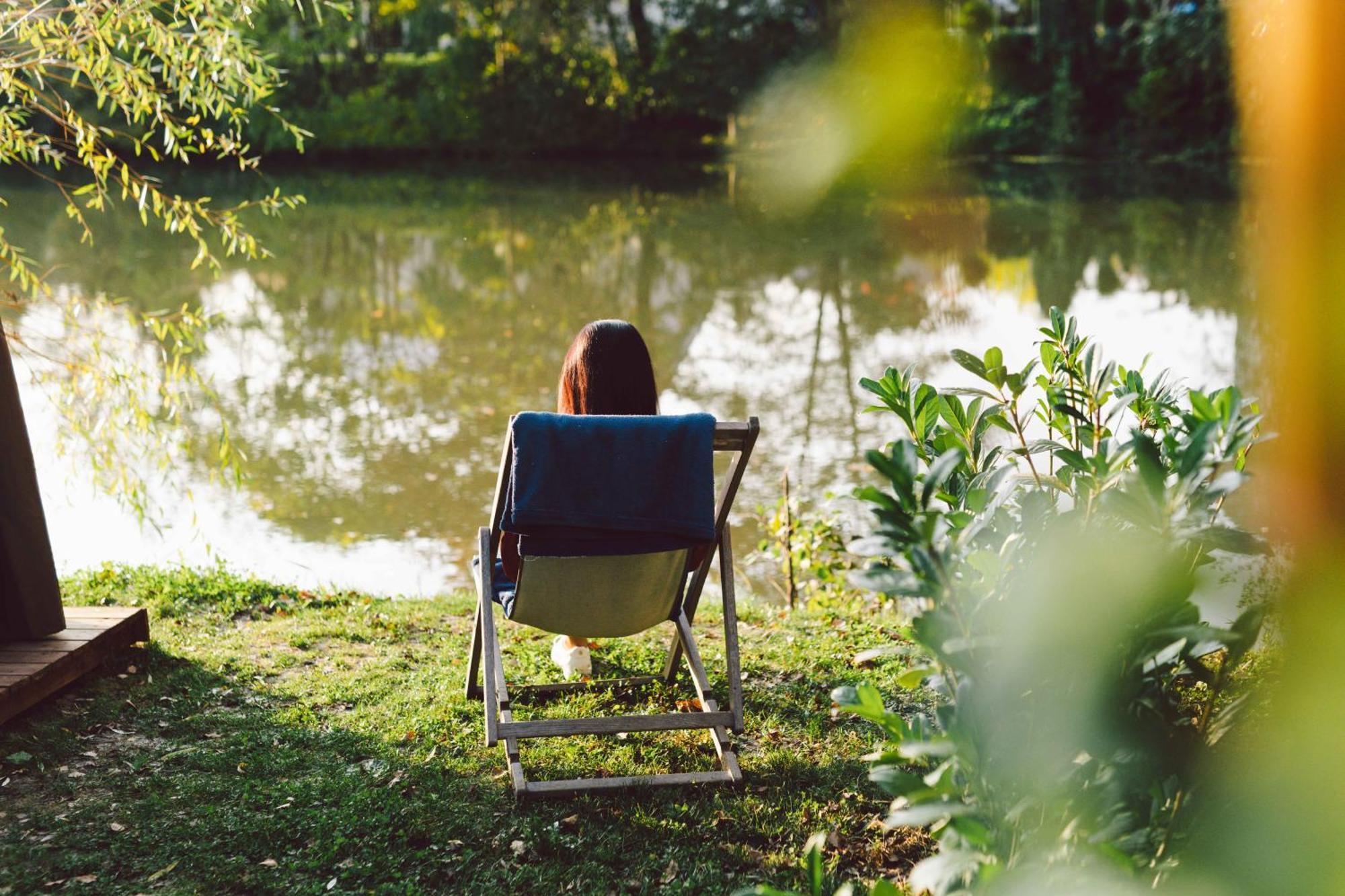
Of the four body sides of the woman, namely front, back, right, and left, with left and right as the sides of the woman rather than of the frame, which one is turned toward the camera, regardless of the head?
back

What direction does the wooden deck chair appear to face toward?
away from the camera

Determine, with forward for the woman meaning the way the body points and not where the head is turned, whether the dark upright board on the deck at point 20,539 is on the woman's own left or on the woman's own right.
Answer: on the woman's own left

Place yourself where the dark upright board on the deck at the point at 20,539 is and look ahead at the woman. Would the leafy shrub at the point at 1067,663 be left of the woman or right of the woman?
right

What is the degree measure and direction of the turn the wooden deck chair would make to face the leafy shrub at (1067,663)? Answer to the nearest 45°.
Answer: approximately 135° to its right

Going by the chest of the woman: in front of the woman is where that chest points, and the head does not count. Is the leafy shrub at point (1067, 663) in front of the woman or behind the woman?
behind

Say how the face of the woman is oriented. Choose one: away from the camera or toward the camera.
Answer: away from the camera
